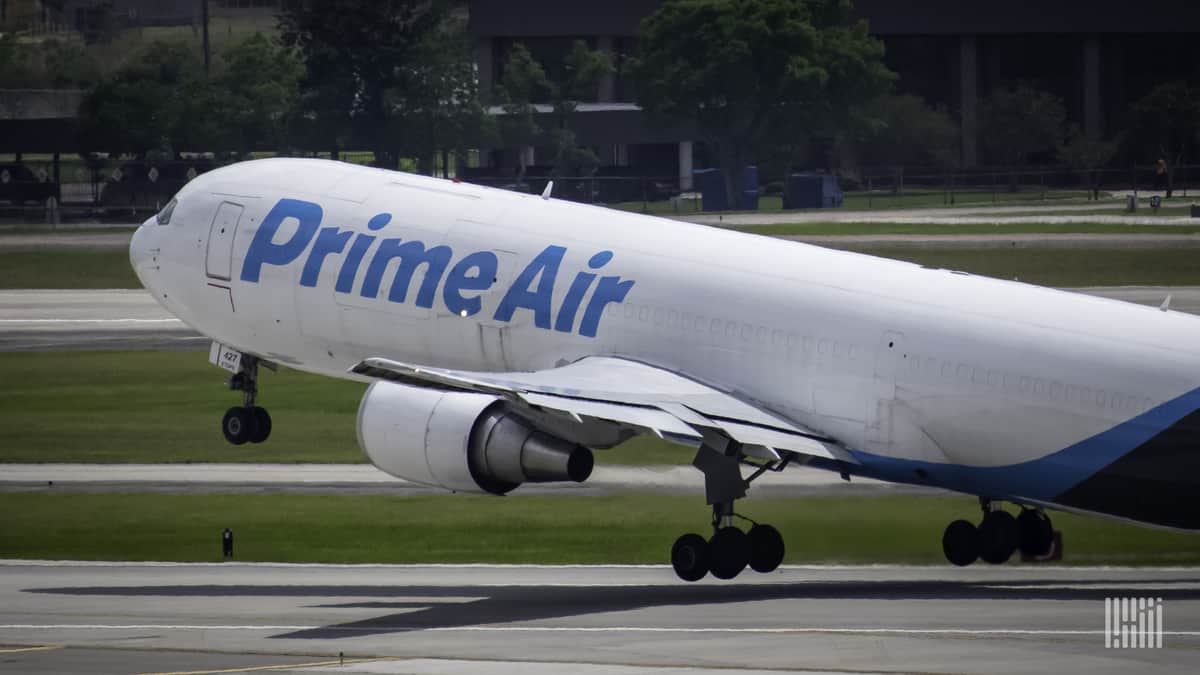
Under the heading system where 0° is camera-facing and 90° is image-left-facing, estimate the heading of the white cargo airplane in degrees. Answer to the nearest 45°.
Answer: approximately 135°
